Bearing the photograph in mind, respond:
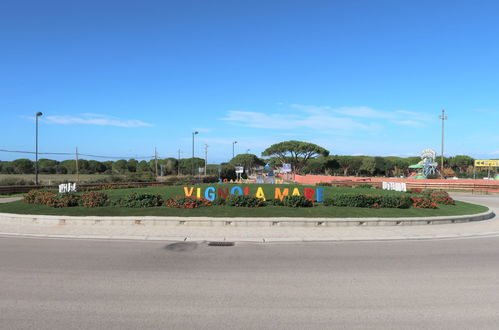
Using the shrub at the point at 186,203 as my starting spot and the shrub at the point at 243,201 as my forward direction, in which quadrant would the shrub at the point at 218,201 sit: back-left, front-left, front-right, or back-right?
front-left

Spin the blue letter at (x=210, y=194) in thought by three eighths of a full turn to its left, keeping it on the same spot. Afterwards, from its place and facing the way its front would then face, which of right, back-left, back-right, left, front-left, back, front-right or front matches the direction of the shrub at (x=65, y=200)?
back-left

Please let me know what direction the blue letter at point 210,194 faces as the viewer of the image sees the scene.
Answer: facing the viewer

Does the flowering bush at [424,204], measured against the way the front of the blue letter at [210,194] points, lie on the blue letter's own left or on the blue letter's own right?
on the blue letter's own left

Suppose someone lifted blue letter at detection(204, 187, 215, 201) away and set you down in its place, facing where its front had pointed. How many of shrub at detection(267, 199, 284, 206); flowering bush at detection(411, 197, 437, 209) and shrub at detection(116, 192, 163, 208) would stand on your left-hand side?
2

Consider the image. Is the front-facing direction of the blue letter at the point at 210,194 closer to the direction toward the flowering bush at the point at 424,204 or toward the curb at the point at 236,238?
the curb

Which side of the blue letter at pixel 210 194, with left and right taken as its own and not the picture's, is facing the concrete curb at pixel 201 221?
front

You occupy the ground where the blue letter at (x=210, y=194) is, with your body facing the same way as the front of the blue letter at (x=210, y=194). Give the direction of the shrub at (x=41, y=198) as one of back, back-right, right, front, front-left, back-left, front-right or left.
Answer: right

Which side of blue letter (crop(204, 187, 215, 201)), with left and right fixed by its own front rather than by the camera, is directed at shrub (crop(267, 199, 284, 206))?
left

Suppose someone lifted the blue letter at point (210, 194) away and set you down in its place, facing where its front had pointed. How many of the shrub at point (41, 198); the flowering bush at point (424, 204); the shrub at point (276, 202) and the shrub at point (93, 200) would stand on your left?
2

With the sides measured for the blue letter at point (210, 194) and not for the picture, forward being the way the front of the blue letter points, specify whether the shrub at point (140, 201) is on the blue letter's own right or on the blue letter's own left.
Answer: on the blue letter's own right

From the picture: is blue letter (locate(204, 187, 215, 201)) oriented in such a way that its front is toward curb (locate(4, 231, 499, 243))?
yes

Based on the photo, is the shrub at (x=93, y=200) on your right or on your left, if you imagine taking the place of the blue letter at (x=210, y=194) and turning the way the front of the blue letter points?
on your right
